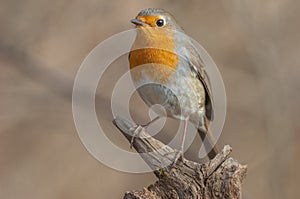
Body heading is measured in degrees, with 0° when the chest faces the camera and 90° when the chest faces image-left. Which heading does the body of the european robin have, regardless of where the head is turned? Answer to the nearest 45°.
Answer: approximately 45°
